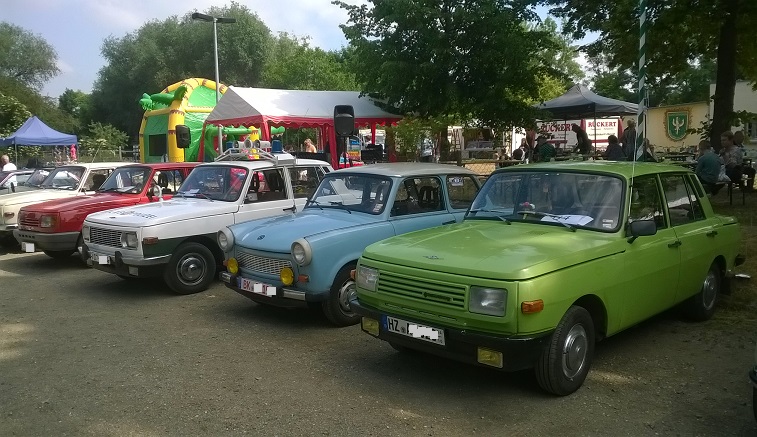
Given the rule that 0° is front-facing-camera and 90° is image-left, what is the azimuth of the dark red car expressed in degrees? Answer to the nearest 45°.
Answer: approximately 45°

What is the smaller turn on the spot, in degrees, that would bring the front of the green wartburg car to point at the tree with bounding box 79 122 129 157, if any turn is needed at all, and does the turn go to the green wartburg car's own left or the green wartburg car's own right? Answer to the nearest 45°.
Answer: approximately 90° to the green wartburg car's own right

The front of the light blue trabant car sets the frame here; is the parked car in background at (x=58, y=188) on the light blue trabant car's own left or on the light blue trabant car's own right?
on the light blue trabant car's own right

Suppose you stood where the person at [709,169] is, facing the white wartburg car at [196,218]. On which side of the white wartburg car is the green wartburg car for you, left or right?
left

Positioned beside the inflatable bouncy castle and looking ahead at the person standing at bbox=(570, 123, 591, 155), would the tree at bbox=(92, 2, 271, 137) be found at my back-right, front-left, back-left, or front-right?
back-left

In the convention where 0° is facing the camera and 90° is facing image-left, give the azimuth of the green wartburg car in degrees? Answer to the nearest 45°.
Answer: approximately 45°

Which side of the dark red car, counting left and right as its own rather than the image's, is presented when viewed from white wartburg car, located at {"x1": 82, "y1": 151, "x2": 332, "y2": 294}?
left

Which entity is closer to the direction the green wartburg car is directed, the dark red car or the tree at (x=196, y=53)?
the dark red car

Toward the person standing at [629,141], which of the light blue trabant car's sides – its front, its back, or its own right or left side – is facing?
back

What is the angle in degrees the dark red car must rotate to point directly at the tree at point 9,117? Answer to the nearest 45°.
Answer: approximately 135° to its right

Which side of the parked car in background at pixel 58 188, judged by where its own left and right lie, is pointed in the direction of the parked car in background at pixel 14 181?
right

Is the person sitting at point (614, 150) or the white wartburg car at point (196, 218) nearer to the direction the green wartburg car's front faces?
the white wartburg car

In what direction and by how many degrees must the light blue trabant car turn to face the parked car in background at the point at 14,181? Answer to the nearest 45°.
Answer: approximately 90° to its right

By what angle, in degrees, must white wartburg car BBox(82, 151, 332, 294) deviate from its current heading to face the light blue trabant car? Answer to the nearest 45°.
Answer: approximately 90° to its left

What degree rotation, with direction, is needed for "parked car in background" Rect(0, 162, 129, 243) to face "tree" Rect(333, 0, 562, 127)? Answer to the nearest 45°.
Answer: approximately 135° to its left
